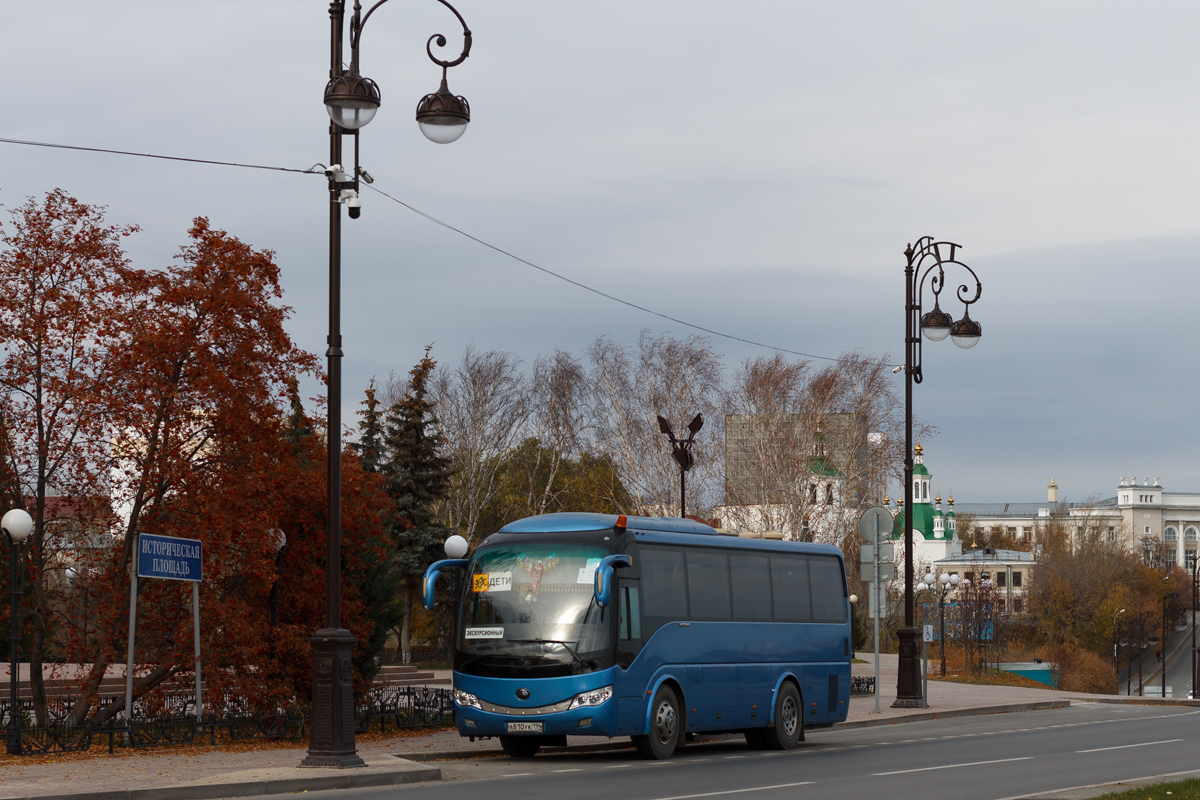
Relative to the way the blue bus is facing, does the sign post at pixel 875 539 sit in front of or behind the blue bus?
behind

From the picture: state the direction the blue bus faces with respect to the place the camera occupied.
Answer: facing the viewer and to the left of the viewer

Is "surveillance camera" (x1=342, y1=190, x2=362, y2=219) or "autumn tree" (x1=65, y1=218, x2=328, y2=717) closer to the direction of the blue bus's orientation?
the surveillance camera

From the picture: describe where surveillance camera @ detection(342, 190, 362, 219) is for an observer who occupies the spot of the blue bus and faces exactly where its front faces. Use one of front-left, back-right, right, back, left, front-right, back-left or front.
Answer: front

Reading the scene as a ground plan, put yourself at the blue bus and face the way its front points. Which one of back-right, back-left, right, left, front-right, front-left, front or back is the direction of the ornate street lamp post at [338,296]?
front

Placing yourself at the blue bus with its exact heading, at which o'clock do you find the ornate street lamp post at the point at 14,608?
The ornate street lamp post is roughly at 1 o'clock from the blue bus.

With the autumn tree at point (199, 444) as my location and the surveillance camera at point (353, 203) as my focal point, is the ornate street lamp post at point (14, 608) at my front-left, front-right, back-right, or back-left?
front-right

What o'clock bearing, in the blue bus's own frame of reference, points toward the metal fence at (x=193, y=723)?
The metal fence is roughly at 2 o'clock from the blue bus.

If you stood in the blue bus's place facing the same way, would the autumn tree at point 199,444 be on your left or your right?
on your right
